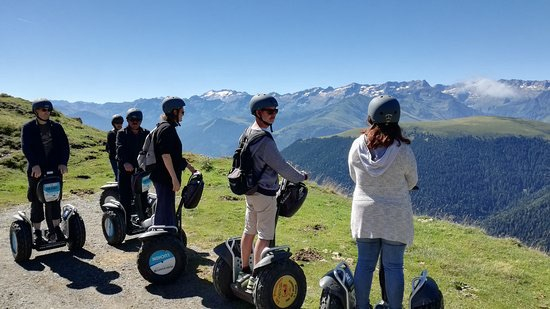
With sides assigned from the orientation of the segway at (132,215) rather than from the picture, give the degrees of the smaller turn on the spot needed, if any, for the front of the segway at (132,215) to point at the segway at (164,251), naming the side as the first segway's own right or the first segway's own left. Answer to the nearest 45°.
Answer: approximately 45° to the first segway's own right

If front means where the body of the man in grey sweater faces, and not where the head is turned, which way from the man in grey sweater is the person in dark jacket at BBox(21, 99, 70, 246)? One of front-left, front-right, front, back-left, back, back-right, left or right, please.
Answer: back-left

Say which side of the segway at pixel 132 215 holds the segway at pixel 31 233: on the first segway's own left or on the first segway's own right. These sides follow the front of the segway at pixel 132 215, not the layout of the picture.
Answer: on the first segway's own right

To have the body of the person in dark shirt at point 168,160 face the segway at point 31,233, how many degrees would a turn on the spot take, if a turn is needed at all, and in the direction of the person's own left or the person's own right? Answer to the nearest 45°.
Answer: approximately 135° to the person's own left

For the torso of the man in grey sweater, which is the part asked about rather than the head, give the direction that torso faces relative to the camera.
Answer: to the viewer's right

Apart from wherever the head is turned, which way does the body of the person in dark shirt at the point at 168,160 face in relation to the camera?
to the viewer's right

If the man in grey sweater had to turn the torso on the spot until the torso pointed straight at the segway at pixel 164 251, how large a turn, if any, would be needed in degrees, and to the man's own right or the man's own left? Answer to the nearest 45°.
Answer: approximately 135° to the man's own left

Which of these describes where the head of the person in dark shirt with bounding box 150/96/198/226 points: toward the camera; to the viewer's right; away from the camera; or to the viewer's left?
to the viewer's right

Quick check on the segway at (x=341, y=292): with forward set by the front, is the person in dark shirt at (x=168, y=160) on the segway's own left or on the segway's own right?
on the segway's own left

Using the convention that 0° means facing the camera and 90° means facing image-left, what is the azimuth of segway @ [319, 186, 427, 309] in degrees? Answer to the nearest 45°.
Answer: approximately 180°
